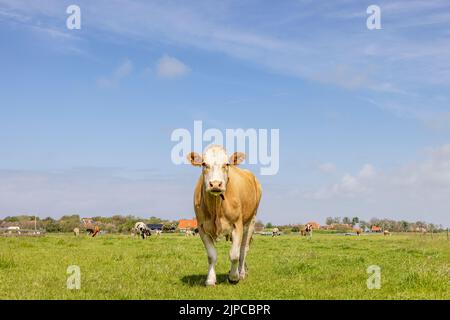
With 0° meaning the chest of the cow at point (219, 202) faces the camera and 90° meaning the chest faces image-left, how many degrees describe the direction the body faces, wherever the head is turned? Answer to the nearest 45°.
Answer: approximately 0°
